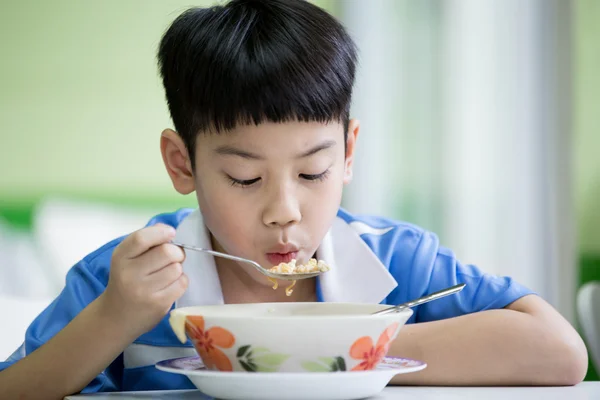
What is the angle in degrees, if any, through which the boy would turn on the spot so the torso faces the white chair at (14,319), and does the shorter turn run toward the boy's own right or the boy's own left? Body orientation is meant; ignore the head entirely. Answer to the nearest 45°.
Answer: approximately 135° to the boy's own right

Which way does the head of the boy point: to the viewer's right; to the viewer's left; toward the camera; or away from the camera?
toward the camera

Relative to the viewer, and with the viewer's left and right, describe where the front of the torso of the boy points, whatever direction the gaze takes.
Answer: facing the viewer
